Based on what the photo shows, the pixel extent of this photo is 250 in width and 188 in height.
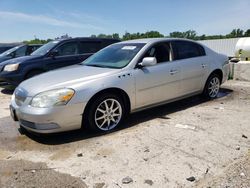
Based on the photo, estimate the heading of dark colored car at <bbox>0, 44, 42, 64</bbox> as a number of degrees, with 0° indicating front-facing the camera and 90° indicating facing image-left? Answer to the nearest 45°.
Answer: approximately 45°

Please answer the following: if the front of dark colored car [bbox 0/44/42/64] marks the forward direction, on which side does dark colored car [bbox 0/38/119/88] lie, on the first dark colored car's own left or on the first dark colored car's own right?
on the first dark colored car's own left

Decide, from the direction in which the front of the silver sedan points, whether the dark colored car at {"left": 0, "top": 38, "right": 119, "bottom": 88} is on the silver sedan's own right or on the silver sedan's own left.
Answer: on the silver sedan's own right

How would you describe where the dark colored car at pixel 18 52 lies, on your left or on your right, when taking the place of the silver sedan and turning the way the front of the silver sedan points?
on your right

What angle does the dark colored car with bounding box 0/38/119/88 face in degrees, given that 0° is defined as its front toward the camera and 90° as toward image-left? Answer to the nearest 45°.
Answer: approximately 45°
